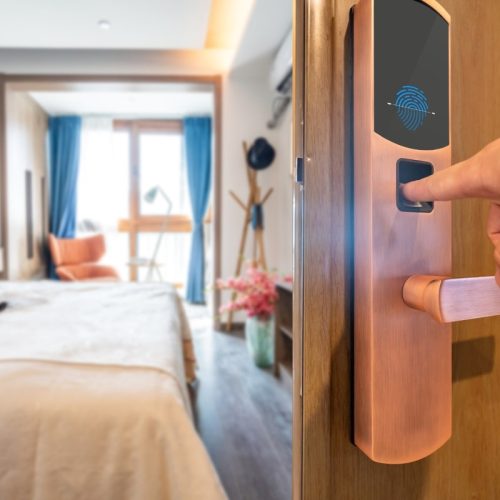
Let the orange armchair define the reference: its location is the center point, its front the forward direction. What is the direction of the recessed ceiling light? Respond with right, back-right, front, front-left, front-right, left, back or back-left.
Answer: front-right

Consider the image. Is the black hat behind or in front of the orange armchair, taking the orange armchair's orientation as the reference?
in front

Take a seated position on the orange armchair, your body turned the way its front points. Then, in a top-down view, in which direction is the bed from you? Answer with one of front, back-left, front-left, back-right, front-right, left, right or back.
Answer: front-right

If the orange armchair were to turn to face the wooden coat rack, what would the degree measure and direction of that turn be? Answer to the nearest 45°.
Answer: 0° — it already faces it

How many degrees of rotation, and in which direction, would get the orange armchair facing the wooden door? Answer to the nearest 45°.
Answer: approximately 45° to its right

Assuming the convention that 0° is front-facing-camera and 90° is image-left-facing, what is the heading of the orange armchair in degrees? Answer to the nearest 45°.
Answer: approximately 315°
